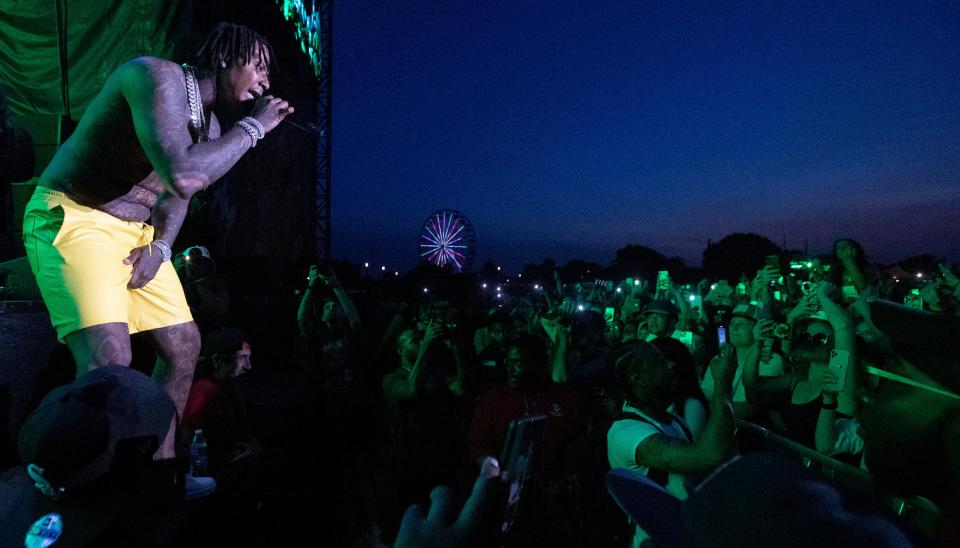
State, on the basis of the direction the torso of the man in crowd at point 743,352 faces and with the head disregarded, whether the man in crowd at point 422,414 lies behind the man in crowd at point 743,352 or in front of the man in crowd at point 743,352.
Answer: in front

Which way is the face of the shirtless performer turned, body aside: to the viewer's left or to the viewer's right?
to the viewer's right

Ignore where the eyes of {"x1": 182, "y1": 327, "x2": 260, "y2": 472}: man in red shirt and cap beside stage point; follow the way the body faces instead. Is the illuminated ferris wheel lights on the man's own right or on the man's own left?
on the man's own left

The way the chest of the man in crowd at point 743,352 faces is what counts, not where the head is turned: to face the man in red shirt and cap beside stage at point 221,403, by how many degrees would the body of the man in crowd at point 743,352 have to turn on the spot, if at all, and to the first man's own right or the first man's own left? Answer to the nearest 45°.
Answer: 0° — they already face them

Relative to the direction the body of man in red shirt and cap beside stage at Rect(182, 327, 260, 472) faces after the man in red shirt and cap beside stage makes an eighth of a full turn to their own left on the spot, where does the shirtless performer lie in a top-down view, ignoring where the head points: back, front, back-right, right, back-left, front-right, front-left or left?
back-right
